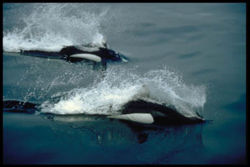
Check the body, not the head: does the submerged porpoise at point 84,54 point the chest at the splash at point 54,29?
no

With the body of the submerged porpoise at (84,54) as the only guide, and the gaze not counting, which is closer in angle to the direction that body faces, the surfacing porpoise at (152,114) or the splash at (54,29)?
the surfacing porpoise

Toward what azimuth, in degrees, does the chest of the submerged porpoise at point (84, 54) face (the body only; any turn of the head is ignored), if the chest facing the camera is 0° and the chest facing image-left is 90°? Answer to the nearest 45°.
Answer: approximately 270°

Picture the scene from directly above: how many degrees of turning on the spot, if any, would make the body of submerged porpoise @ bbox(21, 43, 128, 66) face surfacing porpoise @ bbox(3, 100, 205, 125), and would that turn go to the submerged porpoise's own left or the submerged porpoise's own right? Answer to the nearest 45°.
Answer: approximately 90° to the submerged porpoise's own right

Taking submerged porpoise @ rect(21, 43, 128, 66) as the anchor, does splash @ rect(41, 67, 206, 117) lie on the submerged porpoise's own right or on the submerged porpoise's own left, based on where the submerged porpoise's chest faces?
on the submerged porpoise's own right
